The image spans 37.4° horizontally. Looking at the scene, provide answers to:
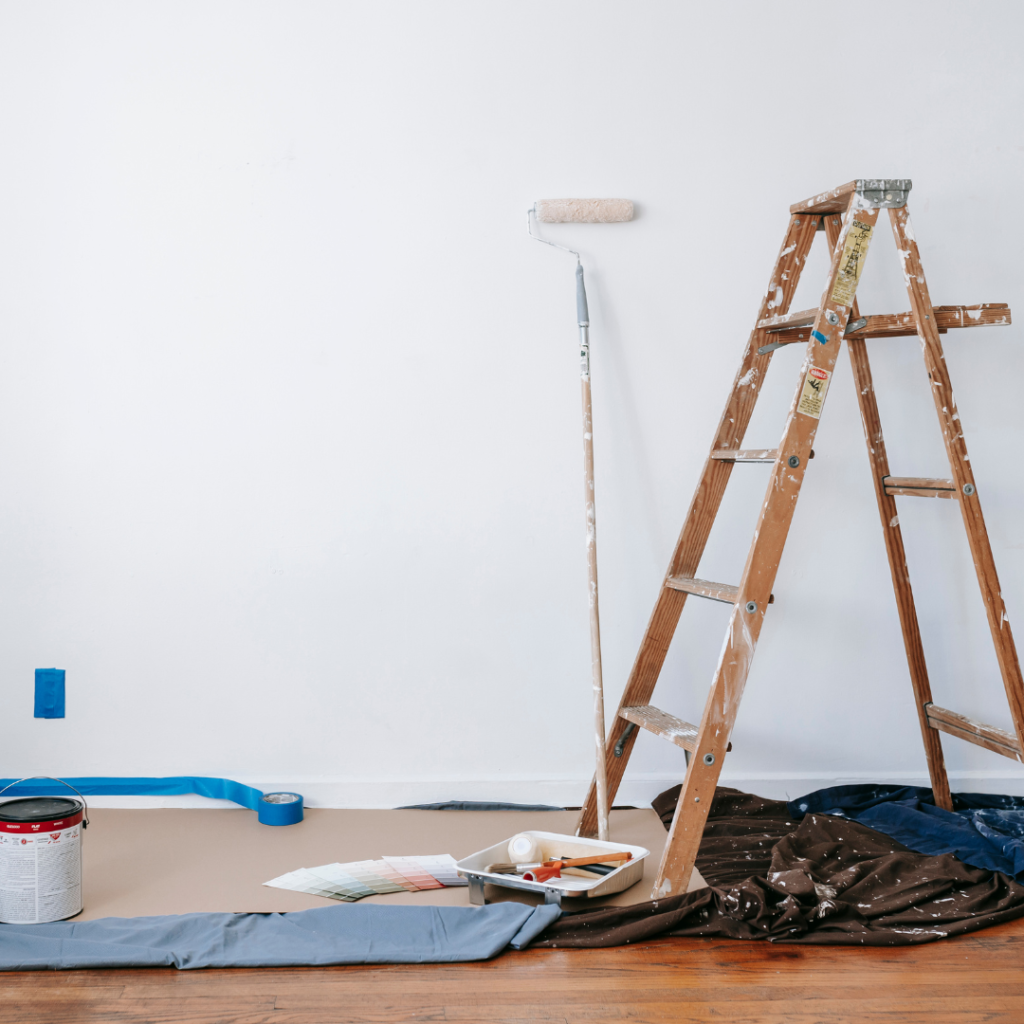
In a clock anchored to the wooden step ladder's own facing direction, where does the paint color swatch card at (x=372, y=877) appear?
The paint color swatch card is roughly at 1 o'clock from the wooden step ladder.

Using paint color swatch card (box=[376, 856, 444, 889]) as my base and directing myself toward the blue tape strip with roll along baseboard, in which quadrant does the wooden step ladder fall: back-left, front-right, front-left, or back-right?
back-right

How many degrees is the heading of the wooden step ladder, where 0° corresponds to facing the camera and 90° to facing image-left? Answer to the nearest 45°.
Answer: approximately 45°

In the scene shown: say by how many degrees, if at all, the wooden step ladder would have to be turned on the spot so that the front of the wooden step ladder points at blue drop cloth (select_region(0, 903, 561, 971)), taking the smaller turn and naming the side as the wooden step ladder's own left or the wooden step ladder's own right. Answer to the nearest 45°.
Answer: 0° — it already faces it

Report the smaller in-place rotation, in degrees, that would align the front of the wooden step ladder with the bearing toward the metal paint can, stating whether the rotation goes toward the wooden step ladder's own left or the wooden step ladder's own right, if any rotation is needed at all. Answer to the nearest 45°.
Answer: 0° — it already faces it
